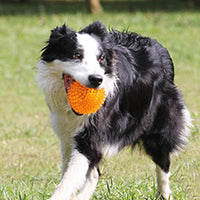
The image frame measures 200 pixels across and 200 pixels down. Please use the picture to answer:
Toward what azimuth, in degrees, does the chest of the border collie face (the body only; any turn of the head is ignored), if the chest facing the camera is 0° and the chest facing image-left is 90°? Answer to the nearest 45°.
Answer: approximately 45°
